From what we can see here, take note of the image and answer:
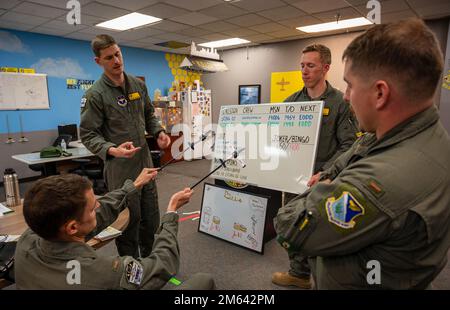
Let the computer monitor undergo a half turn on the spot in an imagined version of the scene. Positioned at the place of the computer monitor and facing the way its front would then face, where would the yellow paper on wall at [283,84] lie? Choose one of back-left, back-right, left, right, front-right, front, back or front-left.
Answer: right

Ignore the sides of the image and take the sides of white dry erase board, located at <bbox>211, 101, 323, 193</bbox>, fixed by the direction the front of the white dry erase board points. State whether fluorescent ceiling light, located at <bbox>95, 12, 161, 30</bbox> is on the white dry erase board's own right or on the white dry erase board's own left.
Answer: on the white dry erase board's own right

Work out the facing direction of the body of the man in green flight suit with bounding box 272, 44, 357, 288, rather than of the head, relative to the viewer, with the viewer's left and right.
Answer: facing the viewer and to the left of the viewer

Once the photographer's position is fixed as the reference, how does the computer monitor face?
facing the viewer

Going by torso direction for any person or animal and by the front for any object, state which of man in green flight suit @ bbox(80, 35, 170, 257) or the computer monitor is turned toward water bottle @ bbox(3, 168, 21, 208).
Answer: the computer monitor

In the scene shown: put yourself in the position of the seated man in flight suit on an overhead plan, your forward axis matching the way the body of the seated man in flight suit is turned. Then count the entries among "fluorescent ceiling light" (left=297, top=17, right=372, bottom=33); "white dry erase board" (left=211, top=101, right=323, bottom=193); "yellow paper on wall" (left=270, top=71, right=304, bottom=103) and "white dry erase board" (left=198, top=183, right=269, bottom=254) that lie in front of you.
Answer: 4

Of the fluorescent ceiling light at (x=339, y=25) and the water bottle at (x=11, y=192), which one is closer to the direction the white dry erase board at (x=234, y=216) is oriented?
the water bottle

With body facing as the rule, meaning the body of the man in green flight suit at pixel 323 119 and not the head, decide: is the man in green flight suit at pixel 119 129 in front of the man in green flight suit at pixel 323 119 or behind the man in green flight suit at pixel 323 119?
in front

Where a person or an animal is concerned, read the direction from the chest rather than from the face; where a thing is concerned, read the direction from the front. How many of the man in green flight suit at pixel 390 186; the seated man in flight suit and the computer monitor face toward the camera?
1

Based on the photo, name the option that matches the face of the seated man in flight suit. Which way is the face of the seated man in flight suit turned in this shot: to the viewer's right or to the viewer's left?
to the viewer's right

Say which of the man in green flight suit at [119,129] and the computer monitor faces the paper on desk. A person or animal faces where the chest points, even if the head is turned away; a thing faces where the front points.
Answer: the computer monitor
